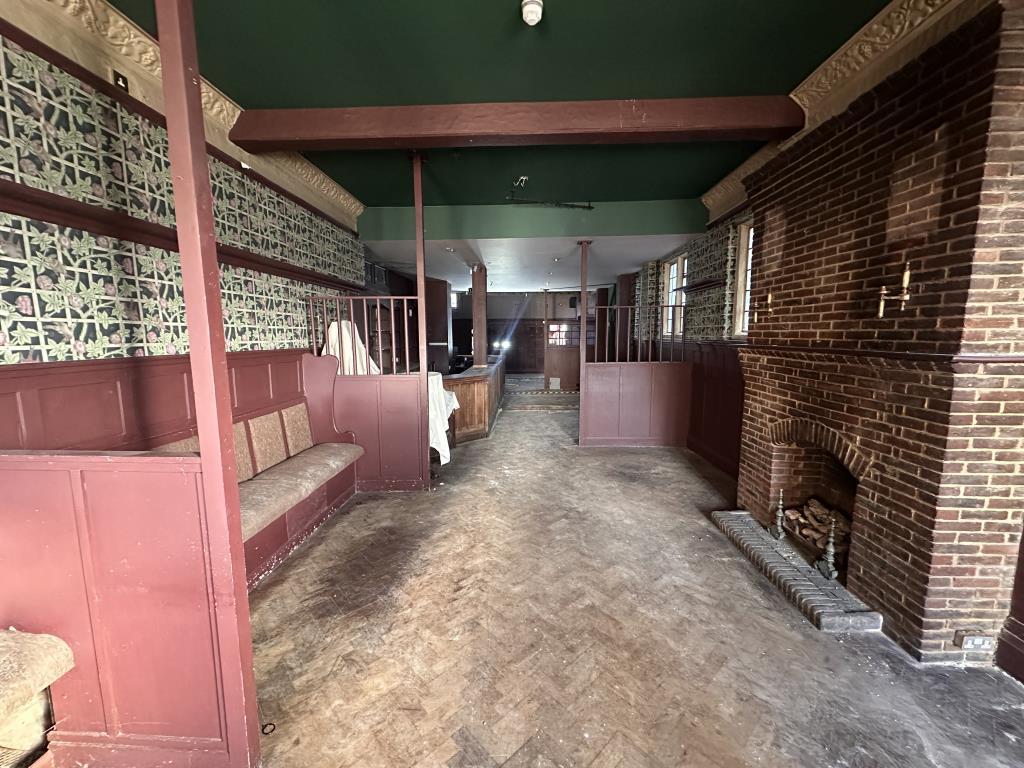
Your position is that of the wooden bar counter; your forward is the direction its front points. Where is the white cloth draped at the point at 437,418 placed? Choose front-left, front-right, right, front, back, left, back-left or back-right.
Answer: right

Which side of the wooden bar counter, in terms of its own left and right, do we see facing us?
right

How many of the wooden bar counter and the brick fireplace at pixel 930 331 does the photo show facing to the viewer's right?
1

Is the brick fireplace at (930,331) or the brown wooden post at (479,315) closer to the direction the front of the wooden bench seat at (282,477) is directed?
the brick fireplace

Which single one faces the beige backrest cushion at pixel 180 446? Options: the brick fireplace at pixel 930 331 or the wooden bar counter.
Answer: the brick fireplace

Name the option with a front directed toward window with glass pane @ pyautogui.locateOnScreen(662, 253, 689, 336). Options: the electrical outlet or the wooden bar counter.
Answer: the wooden bar counter

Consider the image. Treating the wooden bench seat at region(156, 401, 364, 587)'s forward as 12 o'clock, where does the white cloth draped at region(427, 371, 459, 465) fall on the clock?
The white cloth draped is roughly at 10 o'clock from the wooden bench seat.

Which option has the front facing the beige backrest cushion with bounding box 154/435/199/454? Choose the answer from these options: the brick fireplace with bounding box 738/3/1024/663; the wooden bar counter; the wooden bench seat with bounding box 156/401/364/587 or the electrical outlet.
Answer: the brick fireplace

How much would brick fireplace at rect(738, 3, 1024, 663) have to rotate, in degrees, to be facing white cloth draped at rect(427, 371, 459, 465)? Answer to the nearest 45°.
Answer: approximately 45° to its right

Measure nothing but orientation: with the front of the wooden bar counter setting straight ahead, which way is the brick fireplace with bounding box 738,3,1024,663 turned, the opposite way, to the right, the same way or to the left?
the opposite way

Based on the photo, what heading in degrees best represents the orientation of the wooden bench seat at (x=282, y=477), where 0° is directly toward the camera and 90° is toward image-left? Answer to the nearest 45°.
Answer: approximately 315°

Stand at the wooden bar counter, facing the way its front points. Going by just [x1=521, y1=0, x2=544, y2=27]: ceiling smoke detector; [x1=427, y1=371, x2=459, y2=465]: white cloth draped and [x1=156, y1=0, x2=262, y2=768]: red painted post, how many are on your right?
3

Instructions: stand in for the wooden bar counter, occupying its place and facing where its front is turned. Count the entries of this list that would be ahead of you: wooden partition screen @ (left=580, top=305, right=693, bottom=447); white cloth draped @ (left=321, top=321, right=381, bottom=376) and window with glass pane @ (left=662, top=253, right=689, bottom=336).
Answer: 2

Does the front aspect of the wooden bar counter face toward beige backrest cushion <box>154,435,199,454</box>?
no
